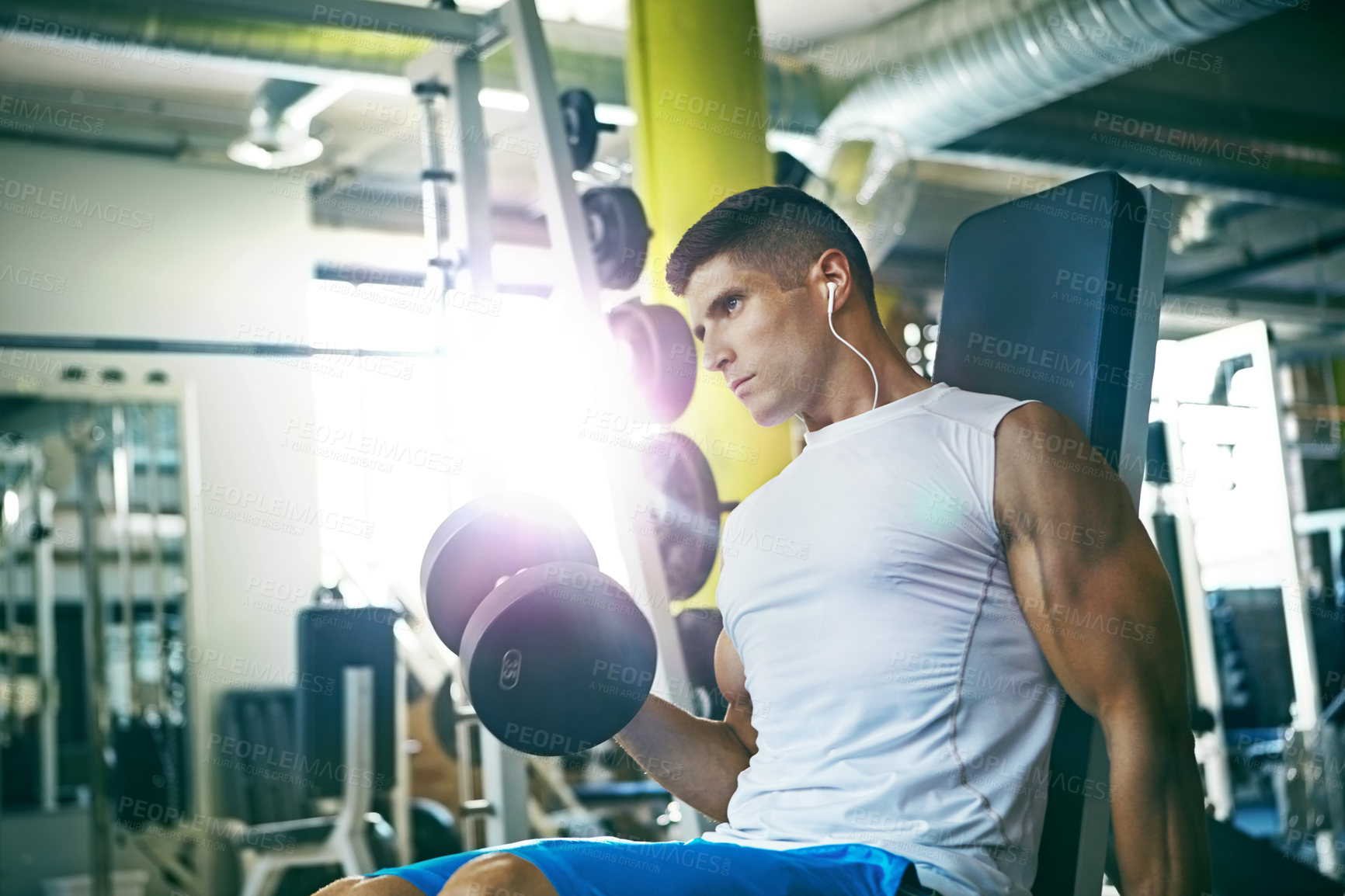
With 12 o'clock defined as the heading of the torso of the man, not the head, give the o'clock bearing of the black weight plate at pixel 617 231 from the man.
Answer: The black weight plate is roughly at 4 o'clock from the man.

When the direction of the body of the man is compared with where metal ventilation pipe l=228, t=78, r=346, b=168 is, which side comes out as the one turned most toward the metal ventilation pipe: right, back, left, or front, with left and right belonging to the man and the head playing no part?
right

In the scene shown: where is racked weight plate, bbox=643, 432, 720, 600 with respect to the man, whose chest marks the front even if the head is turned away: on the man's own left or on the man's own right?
on the man's own right

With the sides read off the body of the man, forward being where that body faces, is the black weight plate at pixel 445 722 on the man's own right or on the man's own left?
on the man's own right

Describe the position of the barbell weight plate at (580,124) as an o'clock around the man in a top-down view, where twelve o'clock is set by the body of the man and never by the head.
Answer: The barbell weight plate is roughly at 4 o'clock from the man.

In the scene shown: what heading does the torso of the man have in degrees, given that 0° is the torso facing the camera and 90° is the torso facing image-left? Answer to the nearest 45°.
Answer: approximately 45°

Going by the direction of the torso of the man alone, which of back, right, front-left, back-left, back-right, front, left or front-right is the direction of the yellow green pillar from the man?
back-right

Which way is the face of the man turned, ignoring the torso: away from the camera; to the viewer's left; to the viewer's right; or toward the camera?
to the viewer's left

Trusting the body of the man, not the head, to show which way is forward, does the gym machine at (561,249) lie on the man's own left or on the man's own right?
on the man's own right

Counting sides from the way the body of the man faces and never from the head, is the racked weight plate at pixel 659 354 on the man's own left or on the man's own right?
on the man's own right
